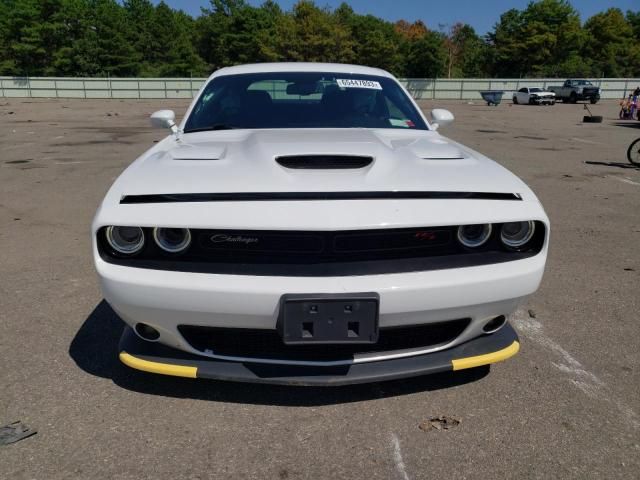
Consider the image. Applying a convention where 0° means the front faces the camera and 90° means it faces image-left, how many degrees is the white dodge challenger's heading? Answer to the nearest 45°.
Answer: approximately 0°

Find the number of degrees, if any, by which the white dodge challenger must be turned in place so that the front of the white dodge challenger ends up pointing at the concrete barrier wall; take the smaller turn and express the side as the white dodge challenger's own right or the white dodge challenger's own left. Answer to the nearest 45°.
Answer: approximately 180°
